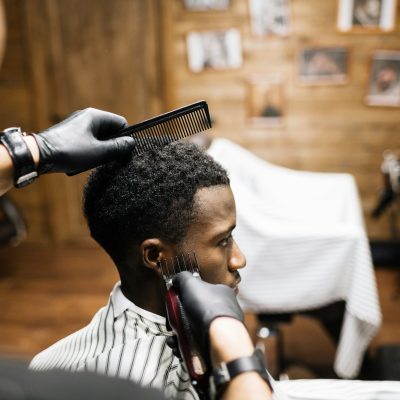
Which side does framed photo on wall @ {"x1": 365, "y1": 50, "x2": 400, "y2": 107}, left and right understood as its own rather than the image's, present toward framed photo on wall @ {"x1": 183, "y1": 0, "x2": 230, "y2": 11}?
right

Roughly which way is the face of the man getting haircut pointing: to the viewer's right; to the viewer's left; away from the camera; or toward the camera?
to the viewer's right

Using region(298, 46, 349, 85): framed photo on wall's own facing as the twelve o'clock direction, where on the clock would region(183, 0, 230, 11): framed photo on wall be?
region(183, 0, 230, 11): framed photo on wall is roughly at 3 o'clock from region(298, 46, 349, 85): framed photo on wall.

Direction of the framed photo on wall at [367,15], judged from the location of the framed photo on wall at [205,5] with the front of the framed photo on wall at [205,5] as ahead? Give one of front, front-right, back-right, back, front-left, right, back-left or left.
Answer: left
